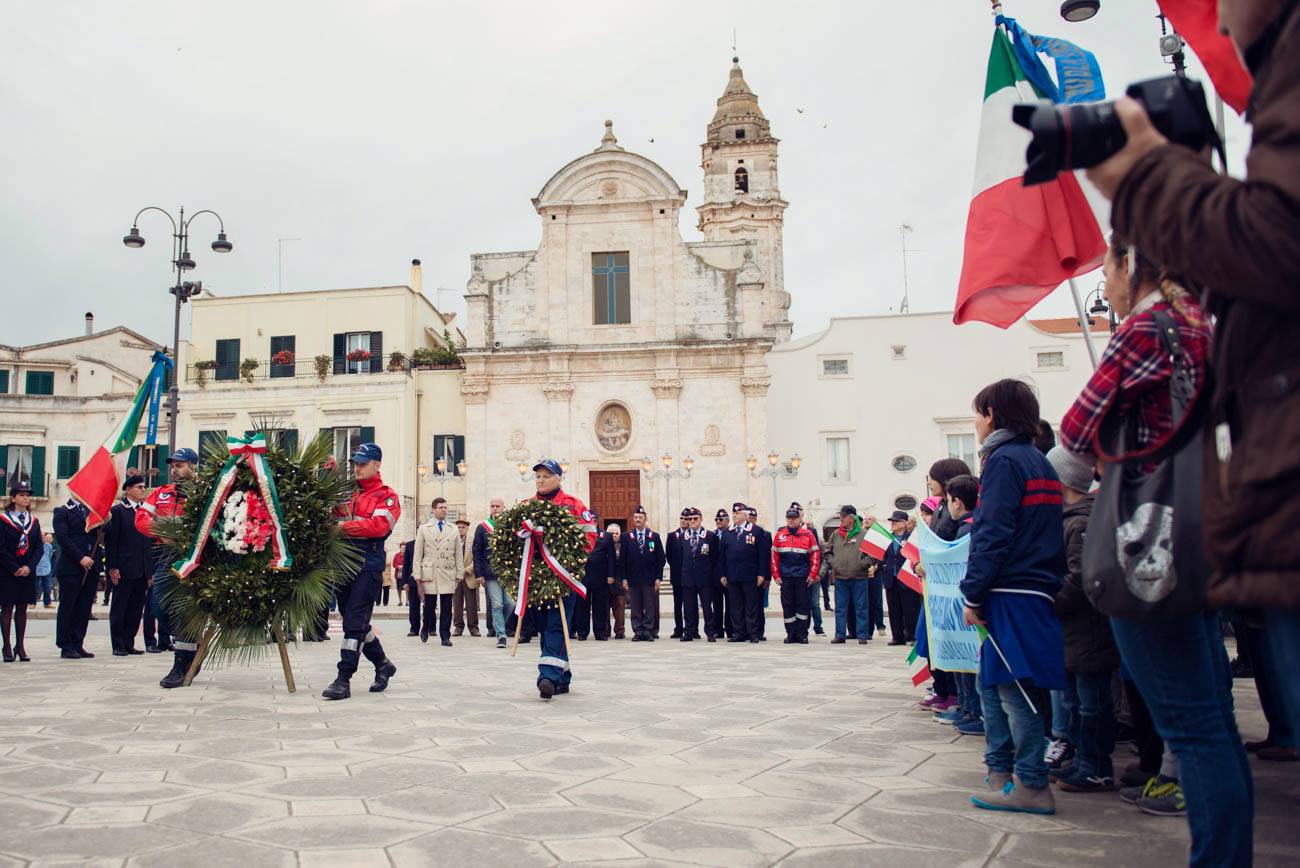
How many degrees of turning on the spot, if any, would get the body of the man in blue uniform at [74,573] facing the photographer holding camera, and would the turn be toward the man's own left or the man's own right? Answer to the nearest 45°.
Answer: approximately 45° to the man's own right

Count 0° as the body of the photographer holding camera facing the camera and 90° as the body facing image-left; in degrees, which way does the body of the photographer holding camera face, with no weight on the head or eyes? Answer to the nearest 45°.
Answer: approximately 90°

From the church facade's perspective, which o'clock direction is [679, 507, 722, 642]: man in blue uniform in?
The man in blue uniform is roughly at 12 o'clock from the church facade.

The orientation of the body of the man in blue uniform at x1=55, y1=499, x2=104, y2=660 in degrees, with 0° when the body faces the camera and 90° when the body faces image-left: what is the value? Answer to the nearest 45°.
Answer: approximately 315°

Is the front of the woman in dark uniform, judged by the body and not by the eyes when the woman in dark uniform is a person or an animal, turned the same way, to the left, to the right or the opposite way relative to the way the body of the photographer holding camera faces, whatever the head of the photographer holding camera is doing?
the opposite way

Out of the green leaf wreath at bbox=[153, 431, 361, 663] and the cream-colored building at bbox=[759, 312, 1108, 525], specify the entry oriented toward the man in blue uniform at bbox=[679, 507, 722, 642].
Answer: the cream-colored building

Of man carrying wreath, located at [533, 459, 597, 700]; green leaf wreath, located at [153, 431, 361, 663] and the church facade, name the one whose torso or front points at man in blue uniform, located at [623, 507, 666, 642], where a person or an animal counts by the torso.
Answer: the church facade

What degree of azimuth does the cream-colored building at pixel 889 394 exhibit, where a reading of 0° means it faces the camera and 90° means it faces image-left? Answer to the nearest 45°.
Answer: approximately 0°

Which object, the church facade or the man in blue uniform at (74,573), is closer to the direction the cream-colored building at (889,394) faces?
the man in blue uniform

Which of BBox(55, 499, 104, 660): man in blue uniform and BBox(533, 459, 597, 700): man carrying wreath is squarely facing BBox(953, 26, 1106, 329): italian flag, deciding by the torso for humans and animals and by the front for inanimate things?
the man in blue uniform
